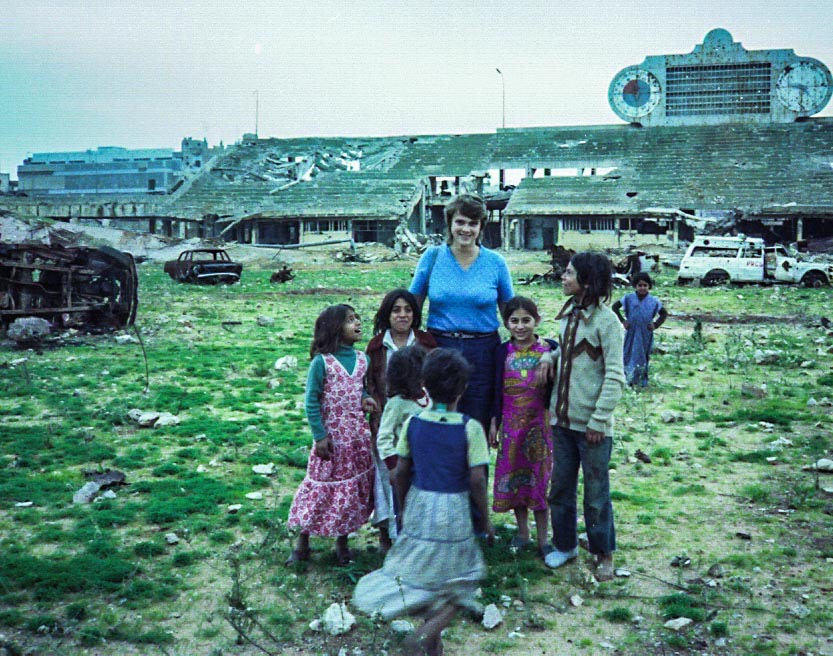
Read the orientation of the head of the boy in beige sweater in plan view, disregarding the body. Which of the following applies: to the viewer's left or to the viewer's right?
to the viewer's left

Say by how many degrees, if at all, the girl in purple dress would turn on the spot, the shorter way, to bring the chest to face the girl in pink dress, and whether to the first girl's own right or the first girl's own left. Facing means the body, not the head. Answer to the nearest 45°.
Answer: approximately 90° to the first girl's own right

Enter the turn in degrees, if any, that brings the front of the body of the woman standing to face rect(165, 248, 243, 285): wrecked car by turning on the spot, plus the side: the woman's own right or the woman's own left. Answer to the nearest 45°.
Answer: approximately 180°

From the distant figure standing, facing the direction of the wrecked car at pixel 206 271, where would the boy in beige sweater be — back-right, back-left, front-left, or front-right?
back-left

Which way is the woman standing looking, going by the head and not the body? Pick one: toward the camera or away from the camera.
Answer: toward the camera

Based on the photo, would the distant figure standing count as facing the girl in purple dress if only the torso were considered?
yes

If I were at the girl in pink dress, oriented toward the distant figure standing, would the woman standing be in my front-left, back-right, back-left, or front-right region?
front-right

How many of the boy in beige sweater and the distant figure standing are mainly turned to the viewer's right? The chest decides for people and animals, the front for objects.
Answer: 0

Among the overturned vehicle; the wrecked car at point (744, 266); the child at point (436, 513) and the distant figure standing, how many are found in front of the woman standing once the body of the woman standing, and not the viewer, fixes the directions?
1

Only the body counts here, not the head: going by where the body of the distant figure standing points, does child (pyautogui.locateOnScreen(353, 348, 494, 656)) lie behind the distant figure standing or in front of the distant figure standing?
in front

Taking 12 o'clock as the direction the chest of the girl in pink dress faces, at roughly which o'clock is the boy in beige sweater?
The boy in beige sweater is roughly at 11 o'clock from the girl in pink dress.

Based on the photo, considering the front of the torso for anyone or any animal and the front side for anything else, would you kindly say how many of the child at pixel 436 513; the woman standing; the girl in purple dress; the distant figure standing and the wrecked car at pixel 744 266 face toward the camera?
3
